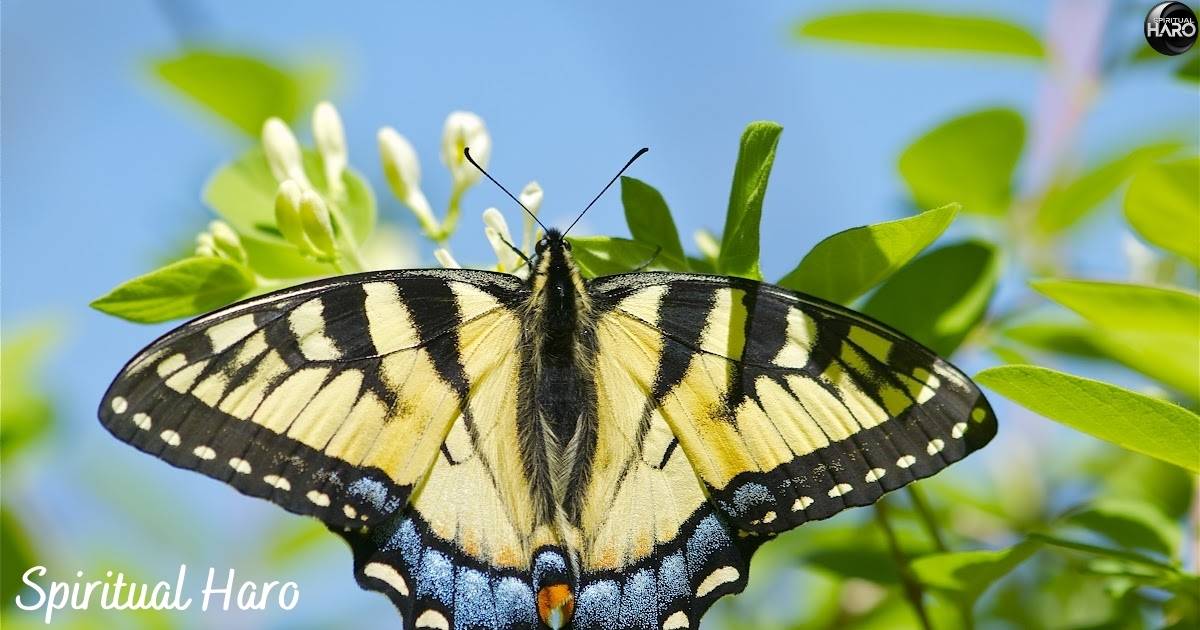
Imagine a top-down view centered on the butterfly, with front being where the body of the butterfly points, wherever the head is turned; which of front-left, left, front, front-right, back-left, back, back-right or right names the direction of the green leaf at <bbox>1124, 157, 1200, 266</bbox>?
right

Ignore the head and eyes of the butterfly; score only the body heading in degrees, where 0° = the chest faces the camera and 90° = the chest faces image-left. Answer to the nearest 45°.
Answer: approximately 180°

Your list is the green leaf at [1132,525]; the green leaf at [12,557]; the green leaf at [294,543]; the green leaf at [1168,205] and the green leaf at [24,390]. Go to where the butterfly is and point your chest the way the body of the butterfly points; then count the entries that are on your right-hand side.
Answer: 2

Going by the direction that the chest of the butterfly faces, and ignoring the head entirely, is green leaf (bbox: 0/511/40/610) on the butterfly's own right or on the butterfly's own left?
on the butterfly's own left

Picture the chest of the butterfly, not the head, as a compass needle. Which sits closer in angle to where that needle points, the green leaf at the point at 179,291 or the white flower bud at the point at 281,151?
the white flower bud

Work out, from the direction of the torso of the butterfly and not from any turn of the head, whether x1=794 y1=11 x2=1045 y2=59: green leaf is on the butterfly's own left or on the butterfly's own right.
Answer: on the butterfly's own right

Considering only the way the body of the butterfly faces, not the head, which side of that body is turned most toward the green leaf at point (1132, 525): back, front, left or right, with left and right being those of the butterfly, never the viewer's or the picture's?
right

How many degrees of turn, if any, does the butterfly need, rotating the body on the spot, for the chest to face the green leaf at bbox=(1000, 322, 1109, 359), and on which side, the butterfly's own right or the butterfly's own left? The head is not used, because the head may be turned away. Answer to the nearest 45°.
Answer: approximately 90° to the butterfly's own right

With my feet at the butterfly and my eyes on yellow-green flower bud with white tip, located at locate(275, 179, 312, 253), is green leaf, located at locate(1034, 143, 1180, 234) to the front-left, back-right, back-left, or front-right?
back-right
